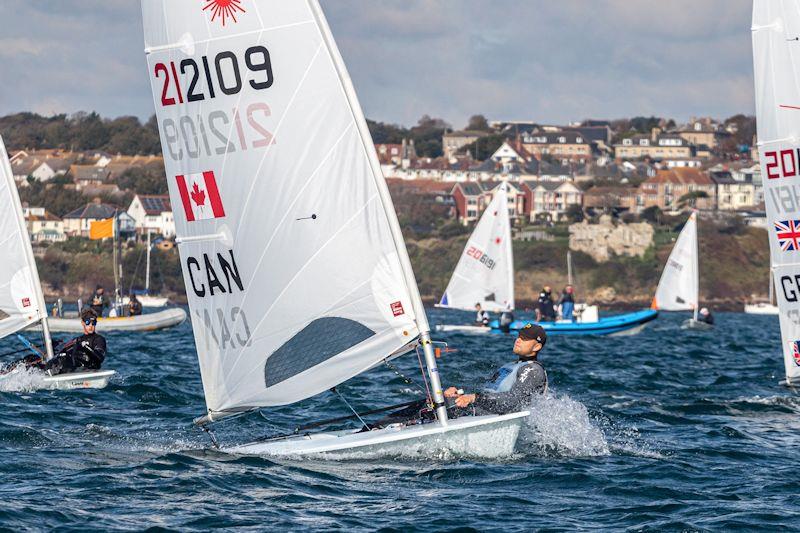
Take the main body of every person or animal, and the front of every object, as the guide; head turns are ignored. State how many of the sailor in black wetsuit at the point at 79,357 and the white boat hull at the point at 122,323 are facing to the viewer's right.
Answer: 1

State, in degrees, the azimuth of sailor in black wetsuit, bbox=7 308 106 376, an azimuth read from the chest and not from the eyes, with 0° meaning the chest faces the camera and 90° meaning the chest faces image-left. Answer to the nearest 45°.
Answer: approximately 45°

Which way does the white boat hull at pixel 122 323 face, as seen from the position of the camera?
facing to the right of the viewer

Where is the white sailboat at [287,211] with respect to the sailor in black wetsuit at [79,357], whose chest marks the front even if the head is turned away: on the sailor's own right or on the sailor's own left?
on the sailor's own left

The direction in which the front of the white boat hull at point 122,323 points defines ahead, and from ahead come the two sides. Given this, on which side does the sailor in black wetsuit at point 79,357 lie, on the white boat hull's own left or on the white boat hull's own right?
on the white boat hull's own right

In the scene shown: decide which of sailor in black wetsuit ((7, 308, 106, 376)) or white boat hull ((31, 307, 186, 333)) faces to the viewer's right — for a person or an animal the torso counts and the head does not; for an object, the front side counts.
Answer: the white boat hull

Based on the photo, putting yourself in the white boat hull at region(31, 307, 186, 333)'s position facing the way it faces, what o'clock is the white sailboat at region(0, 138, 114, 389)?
The white sailboat is roughly at 3 o'clock from the white boat hull.
